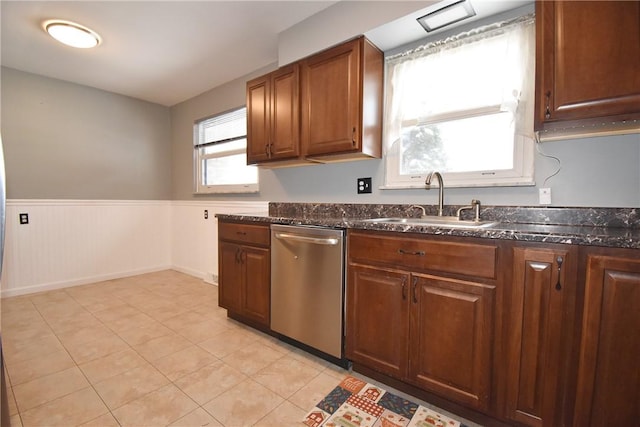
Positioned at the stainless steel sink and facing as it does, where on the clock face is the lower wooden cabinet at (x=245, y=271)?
The lower wooden cabinet is roughly at 3 o'clock from the stainless steel sink.

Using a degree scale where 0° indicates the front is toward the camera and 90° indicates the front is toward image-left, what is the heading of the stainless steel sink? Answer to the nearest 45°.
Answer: approximately 0°

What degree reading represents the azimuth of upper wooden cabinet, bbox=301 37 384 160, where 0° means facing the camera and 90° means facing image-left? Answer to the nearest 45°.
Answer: approximately 45°

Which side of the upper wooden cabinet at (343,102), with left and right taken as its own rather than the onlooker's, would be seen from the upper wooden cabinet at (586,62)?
left

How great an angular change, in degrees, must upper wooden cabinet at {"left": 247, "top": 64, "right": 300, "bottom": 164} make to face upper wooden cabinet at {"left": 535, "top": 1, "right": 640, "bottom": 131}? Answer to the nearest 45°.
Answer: approximately 90° to its left

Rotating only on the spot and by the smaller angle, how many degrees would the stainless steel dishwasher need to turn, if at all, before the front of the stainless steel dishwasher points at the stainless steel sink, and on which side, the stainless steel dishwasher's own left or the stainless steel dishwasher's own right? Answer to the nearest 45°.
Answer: approximately 135° to the stainless steel dishwasher's own left

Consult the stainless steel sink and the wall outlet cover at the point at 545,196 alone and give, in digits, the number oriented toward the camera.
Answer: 2

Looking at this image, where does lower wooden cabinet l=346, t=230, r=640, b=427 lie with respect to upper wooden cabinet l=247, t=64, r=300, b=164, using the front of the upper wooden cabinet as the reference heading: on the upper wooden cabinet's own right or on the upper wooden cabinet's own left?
on the upper wooden cabinet's own left
